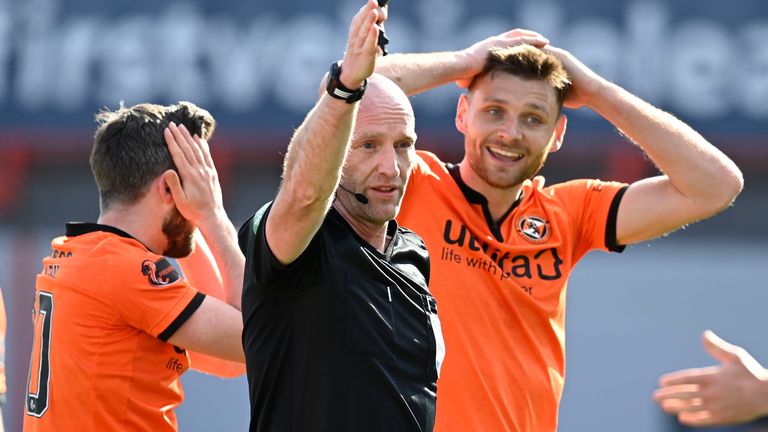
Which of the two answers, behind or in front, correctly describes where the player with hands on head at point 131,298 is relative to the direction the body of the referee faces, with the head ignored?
behind

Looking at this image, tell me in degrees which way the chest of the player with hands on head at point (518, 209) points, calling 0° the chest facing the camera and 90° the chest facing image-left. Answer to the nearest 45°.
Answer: approximately 0°

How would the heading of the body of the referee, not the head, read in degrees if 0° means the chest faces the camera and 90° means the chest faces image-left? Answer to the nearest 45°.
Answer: approximately 315°

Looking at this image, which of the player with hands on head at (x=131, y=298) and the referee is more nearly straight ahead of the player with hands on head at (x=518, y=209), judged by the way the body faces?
the referee

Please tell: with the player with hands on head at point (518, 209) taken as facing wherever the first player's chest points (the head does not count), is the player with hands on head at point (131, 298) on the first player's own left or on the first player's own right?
on the first player's own right

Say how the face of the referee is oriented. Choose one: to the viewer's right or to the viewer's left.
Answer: to the viewer's right

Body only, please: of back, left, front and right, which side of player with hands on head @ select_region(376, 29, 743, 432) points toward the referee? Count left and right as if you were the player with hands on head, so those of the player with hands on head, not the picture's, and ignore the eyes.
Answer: front

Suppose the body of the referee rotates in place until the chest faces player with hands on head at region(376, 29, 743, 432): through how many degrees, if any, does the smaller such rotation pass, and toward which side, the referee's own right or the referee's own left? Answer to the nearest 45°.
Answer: approximately 90° to the referee's own left

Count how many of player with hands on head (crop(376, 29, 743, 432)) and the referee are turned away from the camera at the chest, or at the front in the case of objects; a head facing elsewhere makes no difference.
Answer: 0
